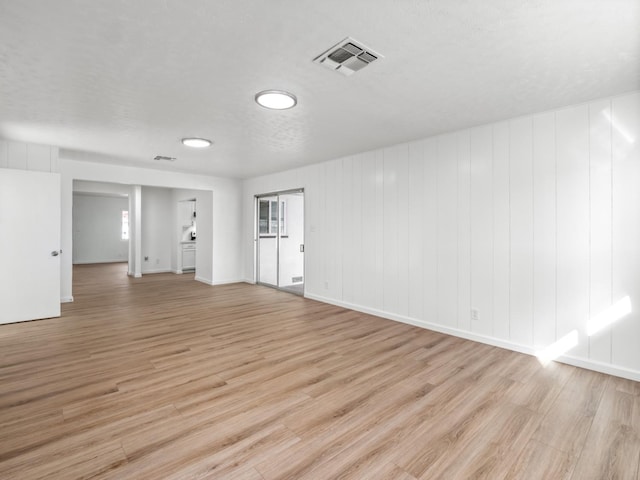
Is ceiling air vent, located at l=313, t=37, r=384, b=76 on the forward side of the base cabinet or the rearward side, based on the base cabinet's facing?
on the forward side

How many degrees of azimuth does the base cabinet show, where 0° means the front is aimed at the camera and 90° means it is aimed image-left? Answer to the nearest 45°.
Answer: approximately 0°

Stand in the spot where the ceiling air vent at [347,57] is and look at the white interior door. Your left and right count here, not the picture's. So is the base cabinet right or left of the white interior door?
right

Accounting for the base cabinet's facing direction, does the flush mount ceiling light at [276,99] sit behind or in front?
in front

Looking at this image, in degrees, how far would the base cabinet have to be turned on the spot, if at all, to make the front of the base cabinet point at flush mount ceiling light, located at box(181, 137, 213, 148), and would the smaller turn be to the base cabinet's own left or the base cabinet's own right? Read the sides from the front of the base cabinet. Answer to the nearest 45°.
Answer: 0° — it already faces it

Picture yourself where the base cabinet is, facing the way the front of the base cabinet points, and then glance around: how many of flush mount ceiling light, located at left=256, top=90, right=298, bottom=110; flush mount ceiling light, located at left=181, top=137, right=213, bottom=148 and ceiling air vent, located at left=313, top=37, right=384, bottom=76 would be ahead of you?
3
